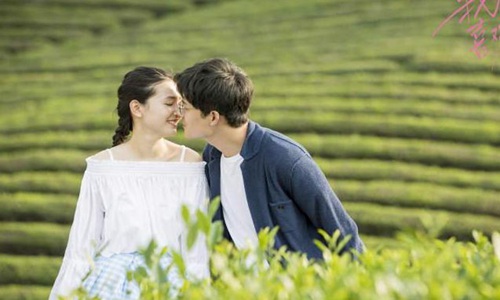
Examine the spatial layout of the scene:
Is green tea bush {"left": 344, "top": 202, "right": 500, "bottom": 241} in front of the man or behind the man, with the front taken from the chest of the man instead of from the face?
behind

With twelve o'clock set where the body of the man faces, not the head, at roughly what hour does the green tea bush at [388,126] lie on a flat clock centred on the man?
The green tea bush is roughly at 5 o'clock from the man.

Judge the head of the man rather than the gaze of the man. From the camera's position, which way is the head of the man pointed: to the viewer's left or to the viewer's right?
to the viewer's left

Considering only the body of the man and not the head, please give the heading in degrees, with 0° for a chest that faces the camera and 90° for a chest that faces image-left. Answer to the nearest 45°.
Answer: approximately 45°
